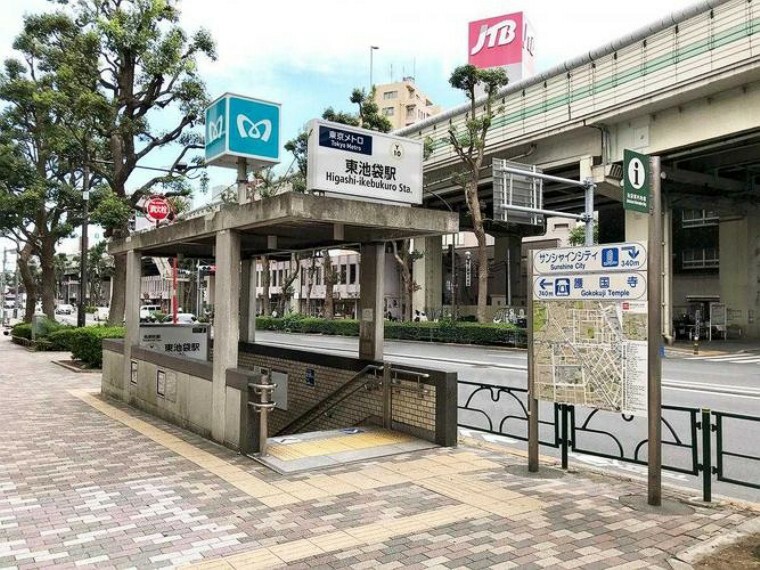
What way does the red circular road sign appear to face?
toward the camera

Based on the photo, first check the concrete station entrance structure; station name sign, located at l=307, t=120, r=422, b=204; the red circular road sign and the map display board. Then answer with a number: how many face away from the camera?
0

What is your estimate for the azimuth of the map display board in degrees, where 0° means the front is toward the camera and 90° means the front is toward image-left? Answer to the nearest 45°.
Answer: approximately 45°

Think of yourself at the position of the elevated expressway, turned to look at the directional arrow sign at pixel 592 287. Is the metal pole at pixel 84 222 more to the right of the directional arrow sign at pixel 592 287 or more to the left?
right

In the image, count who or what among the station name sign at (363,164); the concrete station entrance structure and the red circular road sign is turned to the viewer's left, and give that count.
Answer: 0

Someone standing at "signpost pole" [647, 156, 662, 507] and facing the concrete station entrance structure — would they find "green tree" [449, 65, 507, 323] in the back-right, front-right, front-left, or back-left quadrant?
front-right

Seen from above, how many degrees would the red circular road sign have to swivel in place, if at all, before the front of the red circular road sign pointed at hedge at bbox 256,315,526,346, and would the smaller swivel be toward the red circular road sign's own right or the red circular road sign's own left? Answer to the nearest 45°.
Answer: approximately 135° to the red circular road sign's own left

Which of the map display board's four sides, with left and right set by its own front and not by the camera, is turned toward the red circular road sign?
right

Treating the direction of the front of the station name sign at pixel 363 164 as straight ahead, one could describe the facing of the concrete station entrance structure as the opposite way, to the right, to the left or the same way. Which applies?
the same way

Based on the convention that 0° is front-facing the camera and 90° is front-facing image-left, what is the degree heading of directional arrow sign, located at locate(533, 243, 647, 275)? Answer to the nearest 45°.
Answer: approximately 45°

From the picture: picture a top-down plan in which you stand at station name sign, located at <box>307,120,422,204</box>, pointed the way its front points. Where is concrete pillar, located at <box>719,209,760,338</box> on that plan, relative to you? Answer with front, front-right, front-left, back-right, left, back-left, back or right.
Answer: left

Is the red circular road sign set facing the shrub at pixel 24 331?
no
